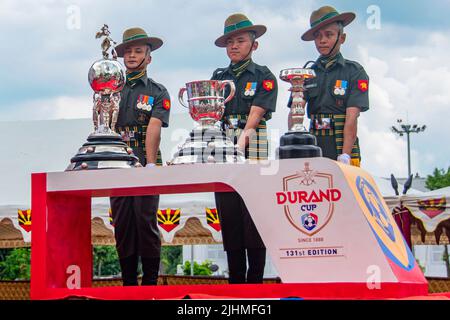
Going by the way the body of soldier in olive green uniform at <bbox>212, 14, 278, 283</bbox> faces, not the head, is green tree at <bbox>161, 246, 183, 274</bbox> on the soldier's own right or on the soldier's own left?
on the soldier's own right

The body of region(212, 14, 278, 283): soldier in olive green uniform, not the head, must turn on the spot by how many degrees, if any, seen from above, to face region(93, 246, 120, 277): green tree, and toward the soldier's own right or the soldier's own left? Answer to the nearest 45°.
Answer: approximately 135° to the soldier's own right

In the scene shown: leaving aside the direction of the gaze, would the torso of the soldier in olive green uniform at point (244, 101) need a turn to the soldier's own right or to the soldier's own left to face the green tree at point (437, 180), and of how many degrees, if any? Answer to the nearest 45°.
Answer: approximately 135° to the soldier's own right

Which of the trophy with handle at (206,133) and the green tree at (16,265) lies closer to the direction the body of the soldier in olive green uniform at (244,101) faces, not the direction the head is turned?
the trophy with handle

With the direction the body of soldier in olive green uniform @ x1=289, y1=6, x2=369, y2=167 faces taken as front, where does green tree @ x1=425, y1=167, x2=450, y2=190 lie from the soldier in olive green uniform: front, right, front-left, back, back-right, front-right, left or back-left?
back-right

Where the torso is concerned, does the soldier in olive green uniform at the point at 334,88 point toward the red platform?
yes

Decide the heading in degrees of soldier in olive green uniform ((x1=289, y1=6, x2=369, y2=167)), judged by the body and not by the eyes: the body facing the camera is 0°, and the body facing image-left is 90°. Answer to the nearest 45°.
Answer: approximately 45°
